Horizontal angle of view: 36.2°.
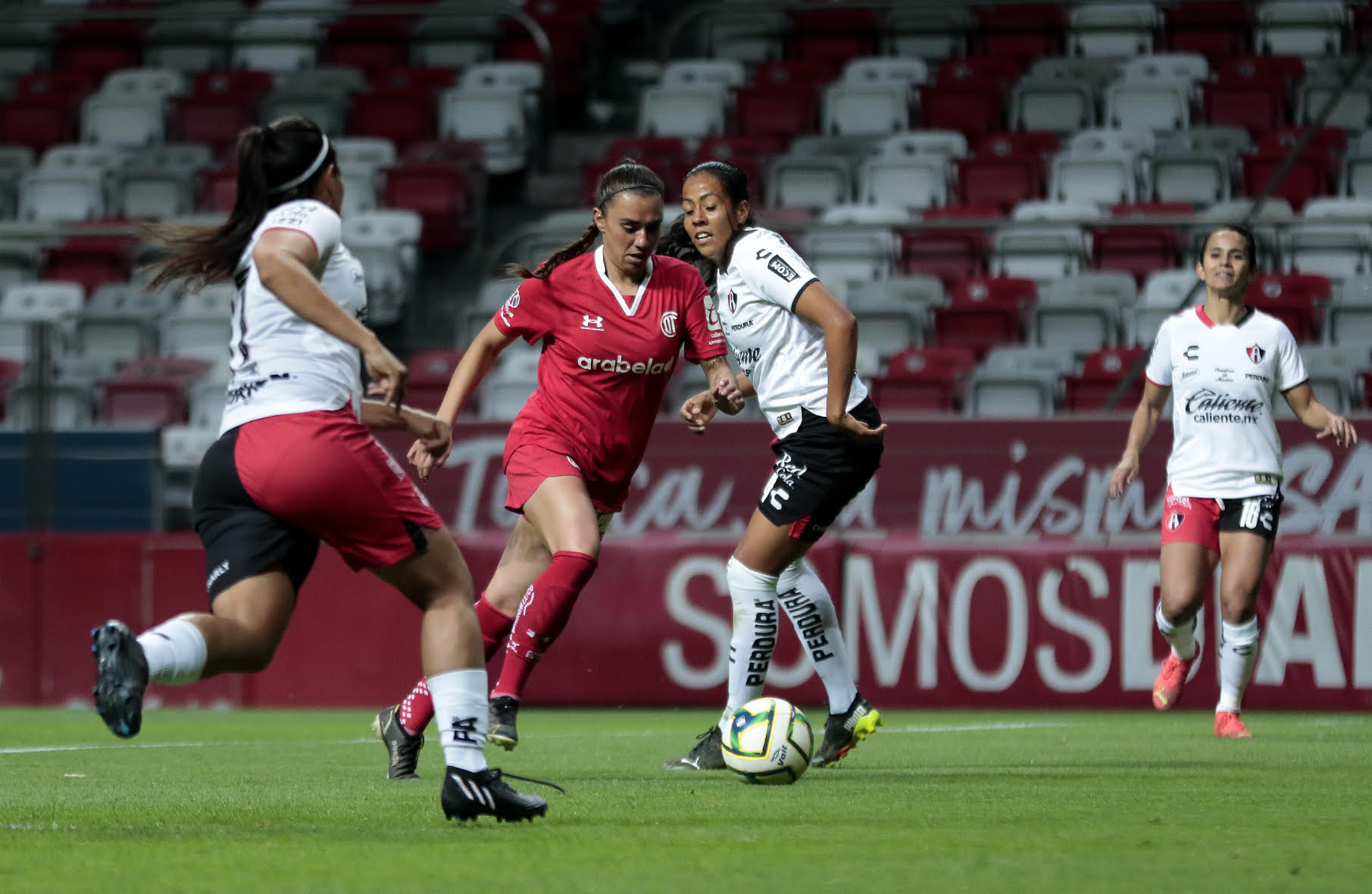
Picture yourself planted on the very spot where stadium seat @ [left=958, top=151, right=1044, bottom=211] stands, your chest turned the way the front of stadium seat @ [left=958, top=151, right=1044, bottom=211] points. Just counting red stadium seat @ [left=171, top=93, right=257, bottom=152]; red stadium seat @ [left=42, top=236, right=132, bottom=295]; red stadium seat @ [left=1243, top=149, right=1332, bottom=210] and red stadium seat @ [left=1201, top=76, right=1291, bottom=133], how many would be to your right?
2

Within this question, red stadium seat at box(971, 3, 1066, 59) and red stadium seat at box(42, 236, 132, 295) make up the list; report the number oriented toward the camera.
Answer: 2

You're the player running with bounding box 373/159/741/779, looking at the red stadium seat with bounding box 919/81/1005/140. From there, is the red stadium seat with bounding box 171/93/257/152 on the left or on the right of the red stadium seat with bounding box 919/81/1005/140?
left

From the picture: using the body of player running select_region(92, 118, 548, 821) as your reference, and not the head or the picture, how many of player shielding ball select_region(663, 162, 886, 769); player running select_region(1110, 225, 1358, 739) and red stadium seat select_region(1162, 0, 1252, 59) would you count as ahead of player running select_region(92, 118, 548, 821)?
3

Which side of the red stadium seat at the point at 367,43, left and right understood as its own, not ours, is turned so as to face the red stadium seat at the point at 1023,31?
left

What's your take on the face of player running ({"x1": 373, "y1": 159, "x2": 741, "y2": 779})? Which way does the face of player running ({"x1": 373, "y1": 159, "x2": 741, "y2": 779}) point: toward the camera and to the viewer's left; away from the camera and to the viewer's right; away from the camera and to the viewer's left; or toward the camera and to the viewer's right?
toward the camera and to the viewer's right

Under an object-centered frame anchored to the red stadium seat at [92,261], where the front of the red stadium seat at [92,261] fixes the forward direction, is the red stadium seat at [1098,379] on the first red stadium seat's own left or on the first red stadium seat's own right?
on the first red stadium seat's own left

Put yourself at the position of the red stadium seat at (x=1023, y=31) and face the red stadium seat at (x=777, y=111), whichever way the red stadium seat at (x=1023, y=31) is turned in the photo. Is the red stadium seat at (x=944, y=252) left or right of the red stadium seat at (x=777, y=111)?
left

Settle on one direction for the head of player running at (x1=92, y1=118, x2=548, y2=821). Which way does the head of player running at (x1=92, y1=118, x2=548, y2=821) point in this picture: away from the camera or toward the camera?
away from the camera

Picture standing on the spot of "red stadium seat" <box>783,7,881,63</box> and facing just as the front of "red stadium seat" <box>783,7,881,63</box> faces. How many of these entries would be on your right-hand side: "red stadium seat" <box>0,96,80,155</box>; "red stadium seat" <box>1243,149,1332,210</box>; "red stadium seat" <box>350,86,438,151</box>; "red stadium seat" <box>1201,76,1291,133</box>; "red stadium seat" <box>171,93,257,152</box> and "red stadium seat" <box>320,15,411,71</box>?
4

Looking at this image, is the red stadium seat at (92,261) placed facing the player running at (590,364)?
yes

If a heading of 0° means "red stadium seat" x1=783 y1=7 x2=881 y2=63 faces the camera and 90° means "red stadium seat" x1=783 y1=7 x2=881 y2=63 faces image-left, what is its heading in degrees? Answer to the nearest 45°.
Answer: approximately 0°
